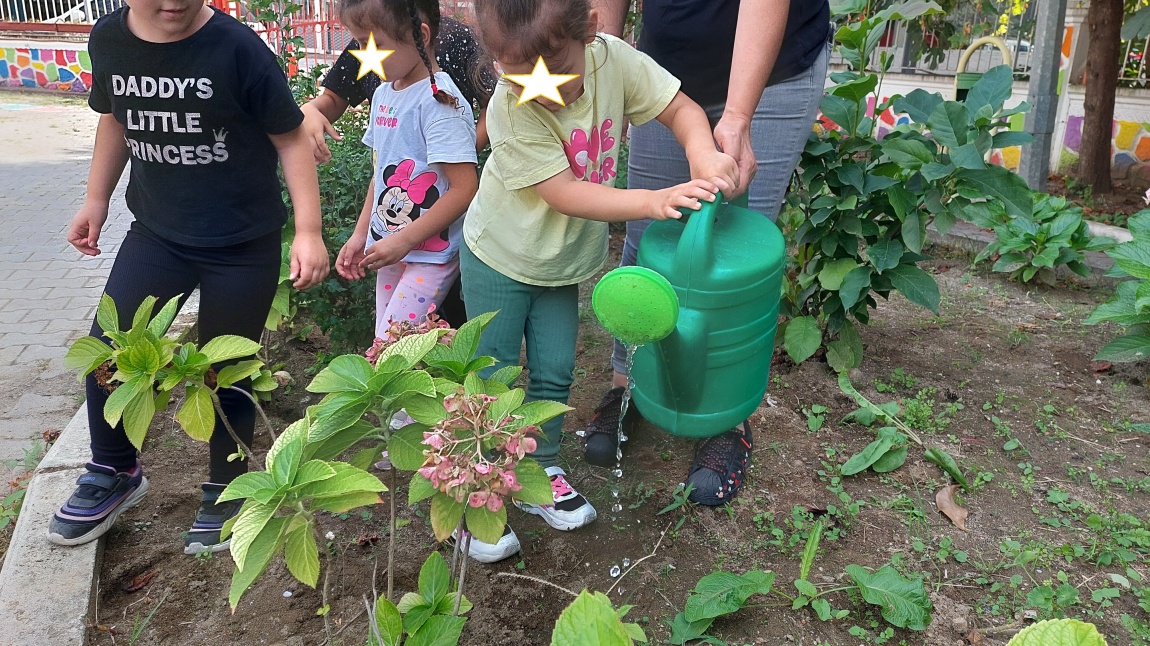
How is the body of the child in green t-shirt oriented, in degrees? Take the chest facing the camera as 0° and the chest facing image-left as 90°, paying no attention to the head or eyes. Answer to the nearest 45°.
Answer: approximately 315°

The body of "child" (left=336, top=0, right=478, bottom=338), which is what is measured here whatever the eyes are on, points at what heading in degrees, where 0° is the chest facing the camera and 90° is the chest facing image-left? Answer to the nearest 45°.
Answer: approximately 45°

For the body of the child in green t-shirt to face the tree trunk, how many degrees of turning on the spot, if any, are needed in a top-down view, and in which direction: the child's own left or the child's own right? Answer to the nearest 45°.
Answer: approximately 90° to the child's own left

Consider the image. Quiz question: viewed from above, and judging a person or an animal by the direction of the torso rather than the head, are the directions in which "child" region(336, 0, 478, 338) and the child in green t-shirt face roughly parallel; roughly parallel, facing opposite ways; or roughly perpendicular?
roughly perpendicular

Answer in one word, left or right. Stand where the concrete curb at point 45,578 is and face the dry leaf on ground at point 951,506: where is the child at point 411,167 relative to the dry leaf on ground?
left

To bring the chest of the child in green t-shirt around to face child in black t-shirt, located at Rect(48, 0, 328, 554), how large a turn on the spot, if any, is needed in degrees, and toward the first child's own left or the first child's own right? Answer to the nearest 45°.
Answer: approximately 135° to the first child's own right
